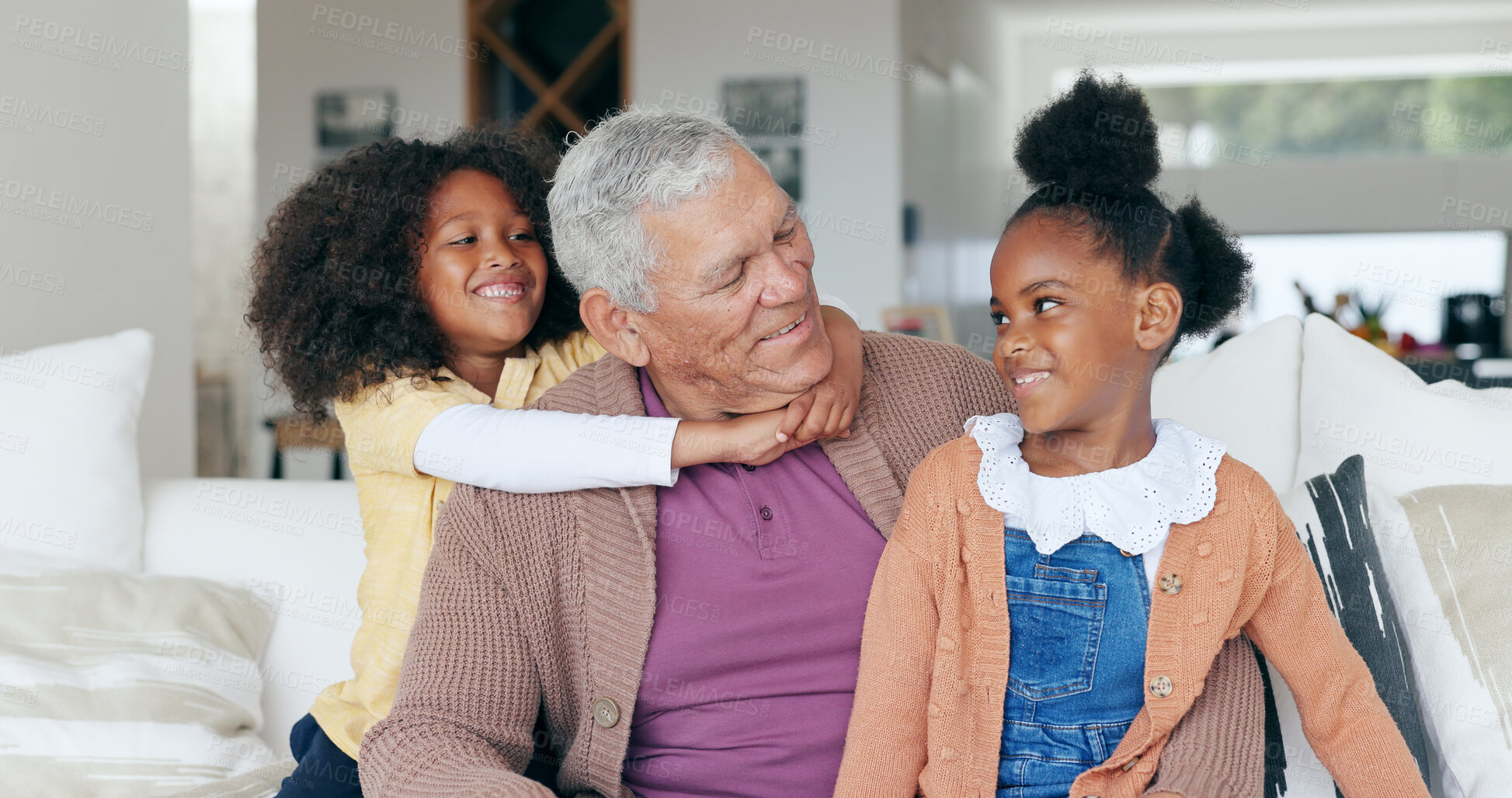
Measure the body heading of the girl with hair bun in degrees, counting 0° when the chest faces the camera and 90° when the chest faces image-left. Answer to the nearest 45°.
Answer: approximately 0°

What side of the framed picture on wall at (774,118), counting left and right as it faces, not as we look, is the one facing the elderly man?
front

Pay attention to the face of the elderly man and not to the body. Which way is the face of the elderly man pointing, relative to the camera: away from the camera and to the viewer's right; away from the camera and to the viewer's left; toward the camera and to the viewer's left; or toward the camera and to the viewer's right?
toward the camera and to the viewer's right

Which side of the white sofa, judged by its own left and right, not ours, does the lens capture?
front

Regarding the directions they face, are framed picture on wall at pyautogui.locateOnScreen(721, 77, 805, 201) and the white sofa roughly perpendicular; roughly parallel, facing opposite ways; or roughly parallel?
roughly parallel

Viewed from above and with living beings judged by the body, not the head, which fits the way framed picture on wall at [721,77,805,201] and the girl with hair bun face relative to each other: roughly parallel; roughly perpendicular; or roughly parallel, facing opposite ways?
roughly parallel

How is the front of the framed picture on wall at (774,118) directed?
toward the camera

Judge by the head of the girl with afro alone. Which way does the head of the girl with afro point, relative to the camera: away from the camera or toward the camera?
toward the camera

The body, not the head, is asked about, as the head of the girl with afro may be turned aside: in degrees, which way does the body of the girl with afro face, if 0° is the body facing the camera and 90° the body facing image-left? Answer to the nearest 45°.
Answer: approximately 315°

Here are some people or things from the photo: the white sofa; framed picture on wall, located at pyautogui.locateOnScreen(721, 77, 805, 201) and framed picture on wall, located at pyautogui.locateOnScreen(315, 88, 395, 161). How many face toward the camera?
3

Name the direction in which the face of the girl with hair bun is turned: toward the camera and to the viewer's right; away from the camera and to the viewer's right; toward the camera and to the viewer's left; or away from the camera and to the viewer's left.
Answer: toward the camera and to the viewer's left
